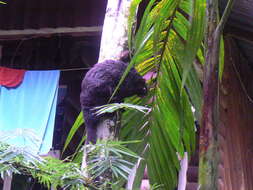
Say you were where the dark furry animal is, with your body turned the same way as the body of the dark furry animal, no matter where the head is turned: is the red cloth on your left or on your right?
on your left

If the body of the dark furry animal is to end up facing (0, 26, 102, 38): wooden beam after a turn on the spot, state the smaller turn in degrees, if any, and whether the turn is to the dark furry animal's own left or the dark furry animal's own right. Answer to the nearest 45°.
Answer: approximately 90° to the dark furry animal's own left

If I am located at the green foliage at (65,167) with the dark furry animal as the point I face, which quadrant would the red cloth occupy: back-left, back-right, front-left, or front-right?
front-left

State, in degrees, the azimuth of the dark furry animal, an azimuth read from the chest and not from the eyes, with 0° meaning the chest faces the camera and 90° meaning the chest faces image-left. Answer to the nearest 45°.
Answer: approximately 270°
